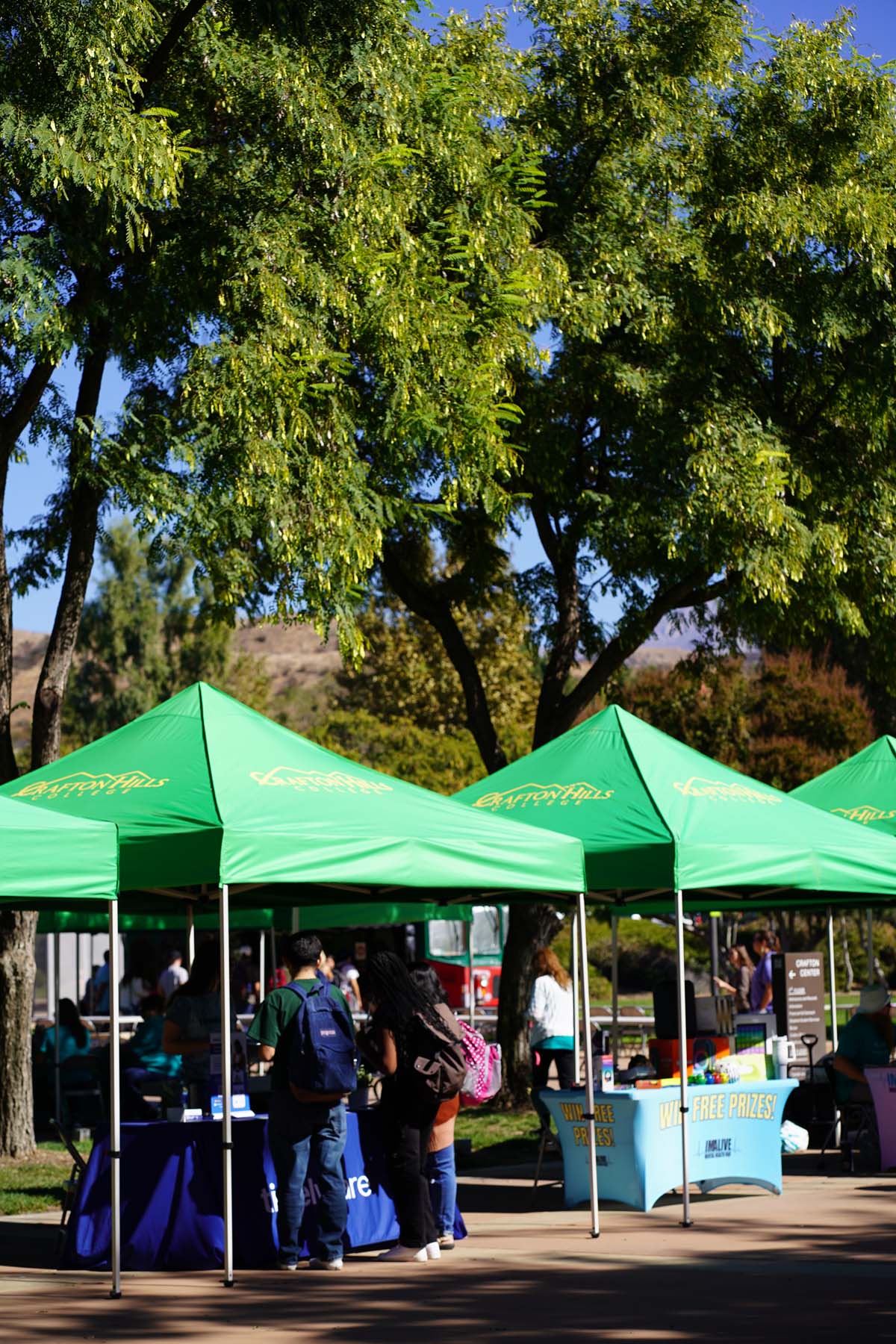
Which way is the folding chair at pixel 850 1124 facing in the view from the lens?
facing to the right of the viewer

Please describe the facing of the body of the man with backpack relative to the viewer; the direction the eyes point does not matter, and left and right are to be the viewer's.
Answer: facing away from the viewer and to the left of the viewer
